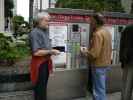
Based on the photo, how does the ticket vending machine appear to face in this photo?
toward the camera

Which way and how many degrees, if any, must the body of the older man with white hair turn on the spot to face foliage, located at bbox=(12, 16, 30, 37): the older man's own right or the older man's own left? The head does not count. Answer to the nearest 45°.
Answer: approximately 90° to the older man's own left

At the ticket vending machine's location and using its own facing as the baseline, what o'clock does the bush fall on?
The bush is roughly at 3 o'clock from the ticket vending machine.

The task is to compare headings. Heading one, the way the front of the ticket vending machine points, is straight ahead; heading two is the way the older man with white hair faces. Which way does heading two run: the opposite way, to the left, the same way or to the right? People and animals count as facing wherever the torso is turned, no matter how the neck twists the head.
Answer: to the left

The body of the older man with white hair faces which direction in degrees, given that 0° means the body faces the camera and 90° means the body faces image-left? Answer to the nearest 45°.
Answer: approximately 270°

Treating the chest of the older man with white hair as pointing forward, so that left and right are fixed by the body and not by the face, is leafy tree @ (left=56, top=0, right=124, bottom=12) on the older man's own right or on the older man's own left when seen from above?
on the older man's own left
